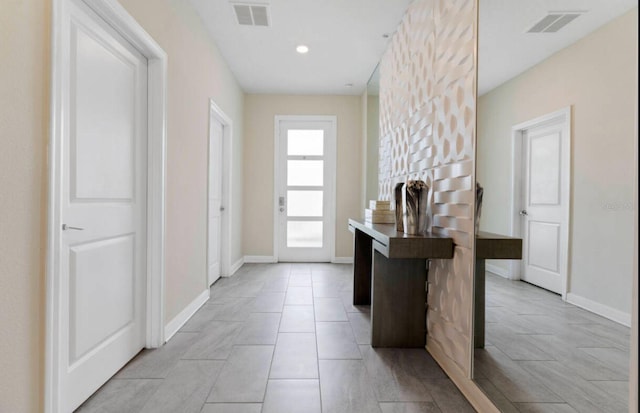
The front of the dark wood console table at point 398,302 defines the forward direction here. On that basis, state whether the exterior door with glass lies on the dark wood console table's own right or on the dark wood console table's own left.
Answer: on the dark wood console table's own right

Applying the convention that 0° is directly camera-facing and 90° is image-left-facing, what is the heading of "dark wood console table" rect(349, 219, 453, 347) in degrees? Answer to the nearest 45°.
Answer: approximately 90°
